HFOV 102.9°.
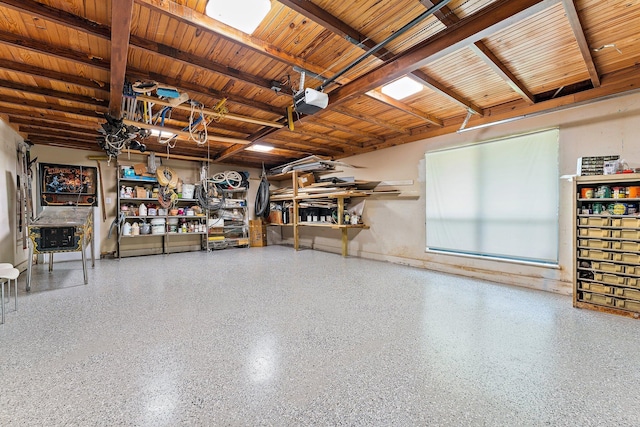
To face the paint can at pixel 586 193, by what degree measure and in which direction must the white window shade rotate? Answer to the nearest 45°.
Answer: approximately 90° to its left

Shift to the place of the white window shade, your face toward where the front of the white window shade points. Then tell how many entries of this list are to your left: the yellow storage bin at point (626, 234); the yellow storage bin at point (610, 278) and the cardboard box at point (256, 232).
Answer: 2

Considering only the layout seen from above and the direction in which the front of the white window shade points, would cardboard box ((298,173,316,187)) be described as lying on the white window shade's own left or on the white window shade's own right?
on the white window shade's own right

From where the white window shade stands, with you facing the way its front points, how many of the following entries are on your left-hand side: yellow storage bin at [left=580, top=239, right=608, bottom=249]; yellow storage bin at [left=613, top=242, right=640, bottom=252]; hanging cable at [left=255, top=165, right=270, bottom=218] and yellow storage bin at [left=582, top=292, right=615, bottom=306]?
3

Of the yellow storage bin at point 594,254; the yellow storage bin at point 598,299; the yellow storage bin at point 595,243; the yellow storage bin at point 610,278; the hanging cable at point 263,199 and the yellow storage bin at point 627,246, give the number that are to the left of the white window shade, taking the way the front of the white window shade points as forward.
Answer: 5

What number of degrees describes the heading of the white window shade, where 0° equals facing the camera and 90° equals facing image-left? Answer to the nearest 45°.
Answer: approximately 45°

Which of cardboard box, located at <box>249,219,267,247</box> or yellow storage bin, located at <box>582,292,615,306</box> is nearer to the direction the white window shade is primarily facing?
the cardboard box

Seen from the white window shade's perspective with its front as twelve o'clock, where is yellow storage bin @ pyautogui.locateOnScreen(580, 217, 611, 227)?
The yellow storage bin is roughly at 9 o'clock from the white window shade.

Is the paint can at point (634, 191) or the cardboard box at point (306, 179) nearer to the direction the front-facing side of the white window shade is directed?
the cardboard box

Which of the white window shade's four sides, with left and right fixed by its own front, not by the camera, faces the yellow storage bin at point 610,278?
left

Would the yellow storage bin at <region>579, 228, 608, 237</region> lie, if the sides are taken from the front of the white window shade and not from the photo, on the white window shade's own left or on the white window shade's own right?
on the white window shade's own left

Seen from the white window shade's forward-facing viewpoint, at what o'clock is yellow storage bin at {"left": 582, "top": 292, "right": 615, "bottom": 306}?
The yellow storage bin is roughly at 9 o'clock from the white window shade.

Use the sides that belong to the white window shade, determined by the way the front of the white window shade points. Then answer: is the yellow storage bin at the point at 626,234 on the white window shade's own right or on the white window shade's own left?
on the white window shade's own left

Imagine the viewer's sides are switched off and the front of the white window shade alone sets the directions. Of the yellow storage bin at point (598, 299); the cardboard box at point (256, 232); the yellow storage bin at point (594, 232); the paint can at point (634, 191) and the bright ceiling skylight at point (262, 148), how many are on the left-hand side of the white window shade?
3
